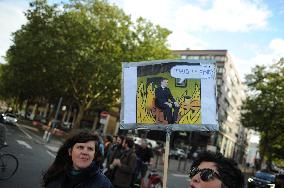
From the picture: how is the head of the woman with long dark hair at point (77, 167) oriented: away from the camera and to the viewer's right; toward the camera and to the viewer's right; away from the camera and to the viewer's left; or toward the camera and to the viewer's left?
toward the camera and to the viewer's right

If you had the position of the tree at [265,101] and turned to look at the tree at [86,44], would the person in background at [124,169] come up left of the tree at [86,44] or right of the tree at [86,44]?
left

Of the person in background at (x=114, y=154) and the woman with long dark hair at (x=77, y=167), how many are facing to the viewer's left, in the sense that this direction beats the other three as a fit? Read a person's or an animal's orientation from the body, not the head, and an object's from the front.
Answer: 0

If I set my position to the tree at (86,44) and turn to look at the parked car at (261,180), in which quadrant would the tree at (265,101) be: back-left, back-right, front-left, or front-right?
front-left

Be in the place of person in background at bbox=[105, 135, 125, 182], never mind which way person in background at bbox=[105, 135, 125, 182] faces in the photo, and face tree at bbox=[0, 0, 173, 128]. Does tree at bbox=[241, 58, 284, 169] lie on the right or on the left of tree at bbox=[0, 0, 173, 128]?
right

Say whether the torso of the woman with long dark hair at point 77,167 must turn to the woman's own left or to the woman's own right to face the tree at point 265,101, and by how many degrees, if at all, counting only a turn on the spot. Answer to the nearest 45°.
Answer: approximately 90° to the woman's own left

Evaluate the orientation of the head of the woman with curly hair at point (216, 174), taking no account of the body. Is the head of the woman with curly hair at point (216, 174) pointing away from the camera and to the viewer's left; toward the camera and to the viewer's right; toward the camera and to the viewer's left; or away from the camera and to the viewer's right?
toward the camera and to the viewer's left
